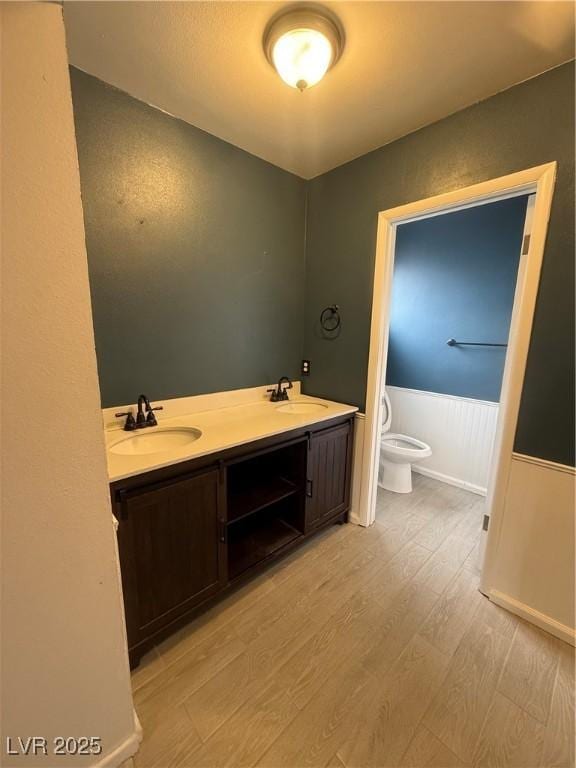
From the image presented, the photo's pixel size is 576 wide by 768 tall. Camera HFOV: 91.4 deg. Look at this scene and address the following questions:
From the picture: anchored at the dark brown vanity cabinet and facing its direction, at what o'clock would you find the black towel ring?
The black towel ring is roughly at 9 o'clock from the dark brown vanity cabinet.

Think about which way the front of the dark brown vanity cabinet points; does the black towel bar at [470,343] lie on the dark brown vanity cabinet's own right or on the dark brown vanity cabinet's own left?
on the dark brown vanity cabinet's own left

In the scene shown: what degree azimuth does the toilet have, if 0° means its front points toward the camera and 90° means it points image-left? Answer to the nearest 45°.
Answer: approximately 315°

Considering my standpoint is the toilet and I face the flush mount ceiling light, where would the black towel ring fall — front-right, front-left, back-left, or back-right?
front-right

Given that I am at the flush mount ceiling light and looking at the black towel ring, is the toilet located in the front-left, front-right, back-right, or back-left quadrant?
front-right

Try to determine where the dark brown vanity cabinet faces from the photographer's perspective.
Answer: facing the viewer and to the right of the viewer

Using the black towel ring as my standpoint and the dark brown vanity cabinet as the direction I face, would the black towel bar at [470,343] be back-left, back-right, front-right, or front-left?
back-left

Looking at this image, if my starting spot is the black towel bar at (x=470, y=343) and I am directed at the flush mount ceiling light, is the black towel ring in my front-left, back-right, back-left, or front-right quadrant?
front-right

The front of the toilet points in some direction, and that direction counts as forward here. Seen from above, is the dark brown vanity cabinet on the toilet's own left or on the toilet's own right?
on the toilet's own right

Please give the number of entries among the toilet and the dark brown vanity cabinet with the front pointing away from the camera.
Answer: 0
